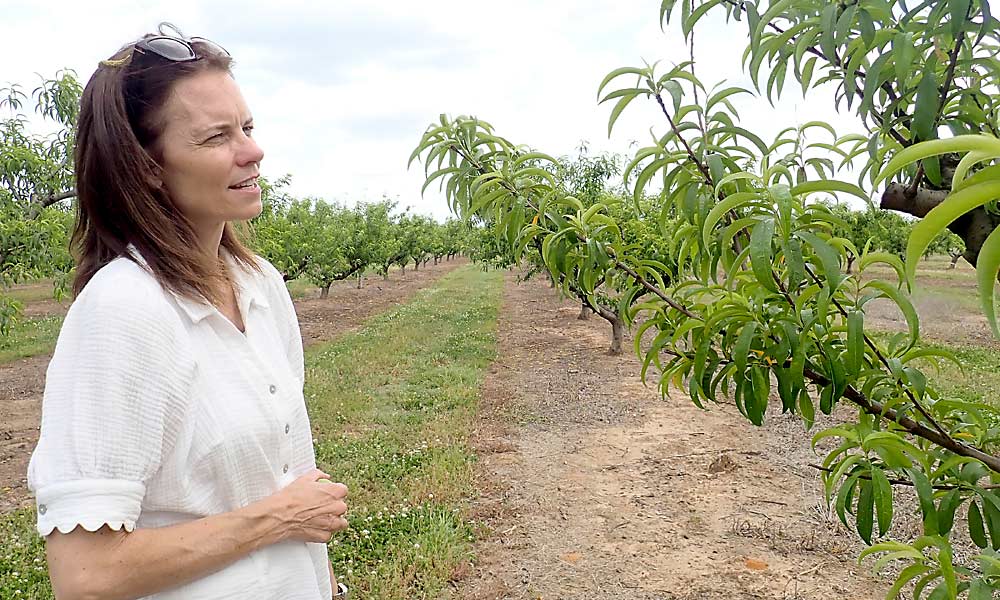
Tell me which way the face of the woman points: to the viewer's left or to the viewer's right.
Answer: to the viewer's right

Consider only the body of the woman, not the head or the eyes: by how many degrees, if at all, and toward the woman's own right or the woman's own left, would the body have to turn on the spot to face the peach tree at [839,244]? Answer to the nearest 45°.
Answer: approximately 45° to the woman's own left

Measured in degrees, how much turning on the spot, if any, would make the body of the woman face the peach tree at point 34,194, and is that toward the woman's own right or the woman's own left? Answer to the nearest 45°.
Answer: approximately 135° to the woman's own left

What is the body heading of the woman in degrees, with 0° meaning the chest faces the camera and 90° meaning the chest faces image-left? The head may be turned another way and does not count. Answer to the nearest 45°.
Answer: approximately 315°
